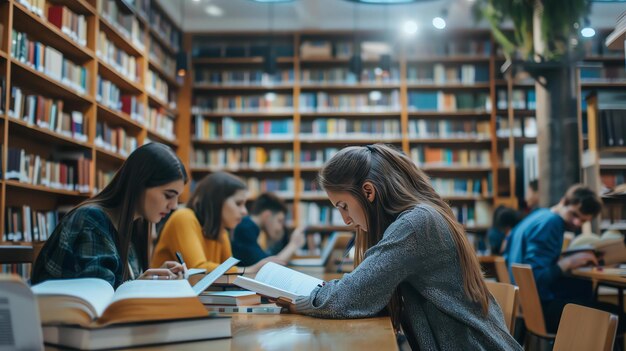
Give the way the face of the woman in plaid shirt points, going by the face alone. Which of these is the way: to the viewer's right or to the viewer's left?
to the viewer's right

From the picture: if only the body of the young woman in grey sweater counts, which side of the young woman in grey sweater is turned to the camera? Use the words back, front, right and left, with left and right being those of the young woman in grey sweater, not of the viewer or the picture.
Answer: left

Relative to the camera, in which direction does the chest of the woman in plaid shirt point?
to the viewer's right

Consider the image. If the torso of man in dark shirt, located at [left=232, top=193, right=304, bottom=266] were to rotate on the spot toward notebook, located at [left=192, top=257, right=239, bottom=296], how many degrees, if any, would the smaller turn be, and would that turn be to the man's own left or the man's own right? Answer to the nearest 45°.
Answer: approximately 90° to the man's own right
